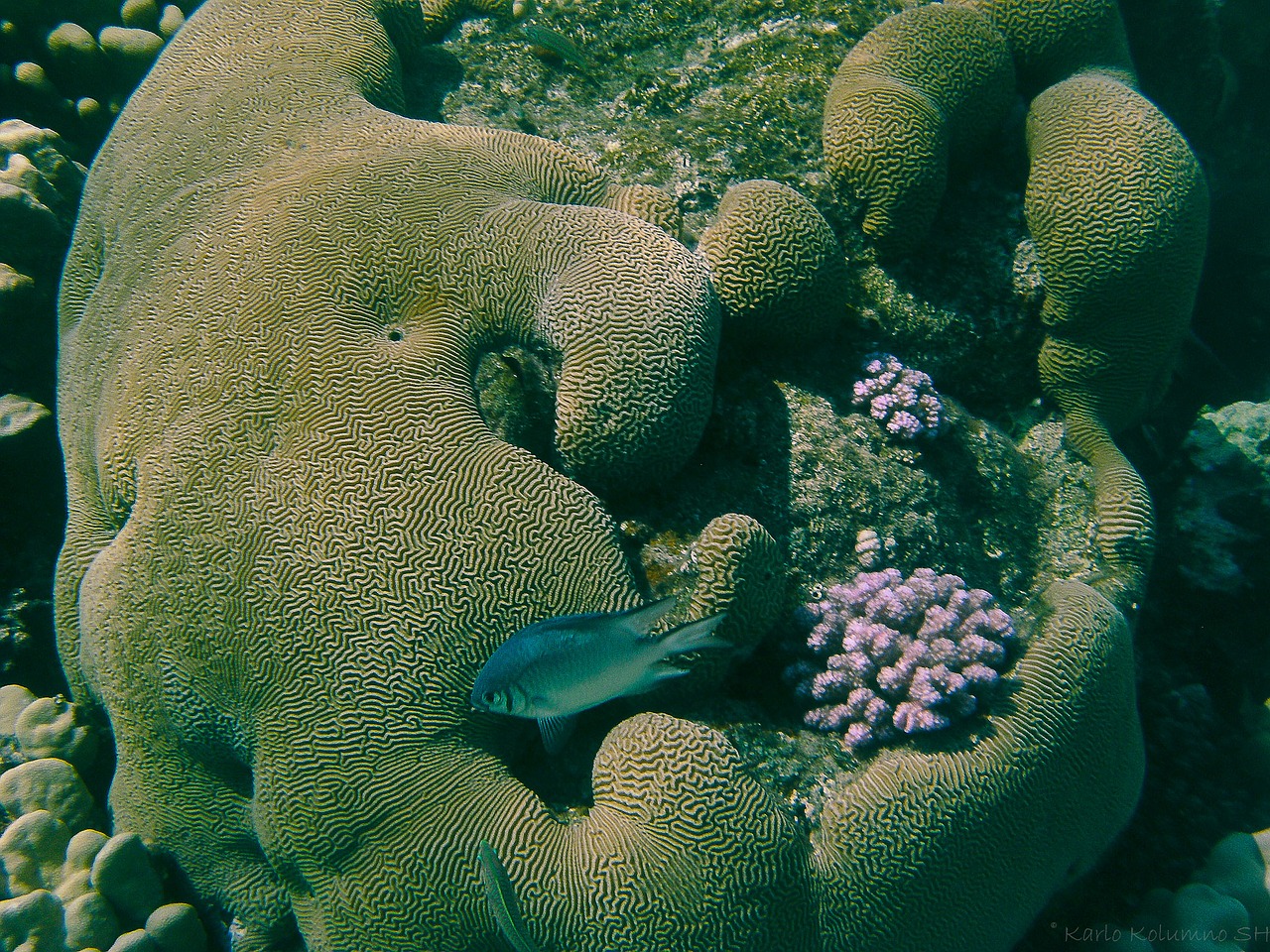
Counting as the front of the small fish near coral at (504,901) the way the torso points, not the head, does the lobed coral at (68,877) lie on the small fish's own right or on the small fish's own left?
on the small fish's own left

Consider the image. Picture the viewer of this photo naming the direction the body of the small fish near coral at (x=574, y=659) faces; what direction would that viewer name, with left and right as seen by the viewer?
facing to the left of the viewer

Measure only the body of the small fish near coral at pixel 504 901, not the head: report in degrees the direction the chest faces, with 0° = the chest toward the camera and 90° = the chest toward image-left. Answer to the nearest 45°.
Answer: approximately 180°

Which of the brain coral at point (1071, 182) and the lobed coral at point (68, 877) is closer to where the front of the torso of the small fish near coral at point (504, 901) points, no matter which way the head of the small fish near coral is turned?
the brain coral

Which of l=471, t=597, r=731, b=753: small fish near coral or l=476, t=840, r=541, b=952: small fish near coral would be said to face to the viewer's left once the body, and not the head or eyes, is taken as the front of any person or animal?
l=471, t=597, r=731, b=753: small fish near coral

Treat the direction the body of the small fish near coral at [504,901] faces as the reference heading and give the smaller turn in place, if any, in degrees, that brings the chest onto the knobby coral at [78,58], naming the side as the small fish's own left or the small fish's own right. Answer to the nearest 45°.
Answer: approximately 45° to the small fish's own left

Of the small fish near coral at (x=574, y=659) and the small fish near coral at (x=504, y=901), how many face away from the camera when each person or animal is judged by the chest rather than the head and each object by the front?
1

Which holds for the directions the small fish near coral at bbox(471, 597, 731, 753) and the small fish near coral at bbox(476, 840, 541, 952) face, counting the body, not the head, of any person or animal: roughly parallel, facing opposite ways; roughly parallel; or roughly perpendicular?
roughly perpendicular
